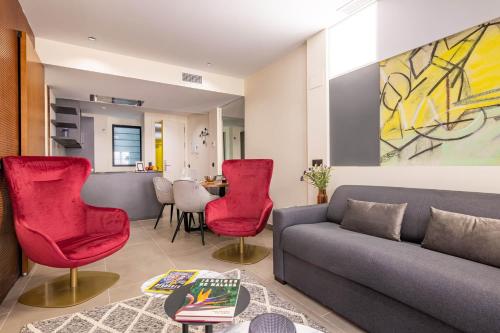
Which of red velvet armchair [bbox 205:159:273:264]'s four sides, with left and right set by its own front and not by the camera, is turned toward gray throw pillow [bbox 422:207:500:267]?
left

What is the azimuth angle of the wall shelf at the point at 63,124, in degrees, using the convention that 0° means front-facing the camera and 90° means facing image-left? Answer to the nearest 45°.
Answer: approximately 315°

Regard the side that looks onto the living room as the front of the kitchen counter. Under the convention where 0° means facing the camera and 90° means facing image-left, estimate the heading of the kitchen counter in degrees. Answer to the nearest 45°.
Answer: approximately 0°

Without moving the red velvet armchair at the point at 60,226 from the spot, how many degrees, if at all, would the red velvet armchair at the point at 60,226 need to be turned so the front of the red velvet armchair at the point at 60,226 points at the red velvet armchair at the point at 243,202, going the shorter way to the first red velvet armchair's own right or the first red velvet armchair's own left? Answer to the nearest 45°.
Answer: approximately 45° to the first red velvet armchair's own left

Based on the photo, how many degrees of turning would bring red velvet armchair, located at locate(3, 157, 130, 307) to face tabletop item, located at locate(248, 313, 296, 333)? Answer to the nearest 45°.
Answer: approximately 45° to its right

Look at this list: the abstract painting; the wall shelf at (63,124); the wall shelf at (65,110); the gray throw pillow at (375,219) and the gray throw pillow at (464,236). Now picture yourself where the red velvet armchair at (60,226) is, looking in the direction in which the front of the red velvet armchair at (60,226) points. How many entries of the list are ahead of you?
3

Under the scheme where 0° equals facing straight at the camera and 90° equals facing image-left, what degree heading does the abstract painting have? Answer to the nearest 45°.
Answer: approximately 45°

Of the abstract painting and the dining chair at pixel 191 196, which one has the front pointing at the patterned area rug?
the abstract painting

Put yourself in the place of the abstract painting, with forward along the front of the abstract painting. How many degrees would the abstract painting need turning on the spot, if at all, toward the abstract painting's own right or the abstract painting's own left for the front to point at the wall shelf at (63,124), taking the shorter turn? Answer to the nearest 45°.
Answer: approximately 45° to the abstract painting's own right
